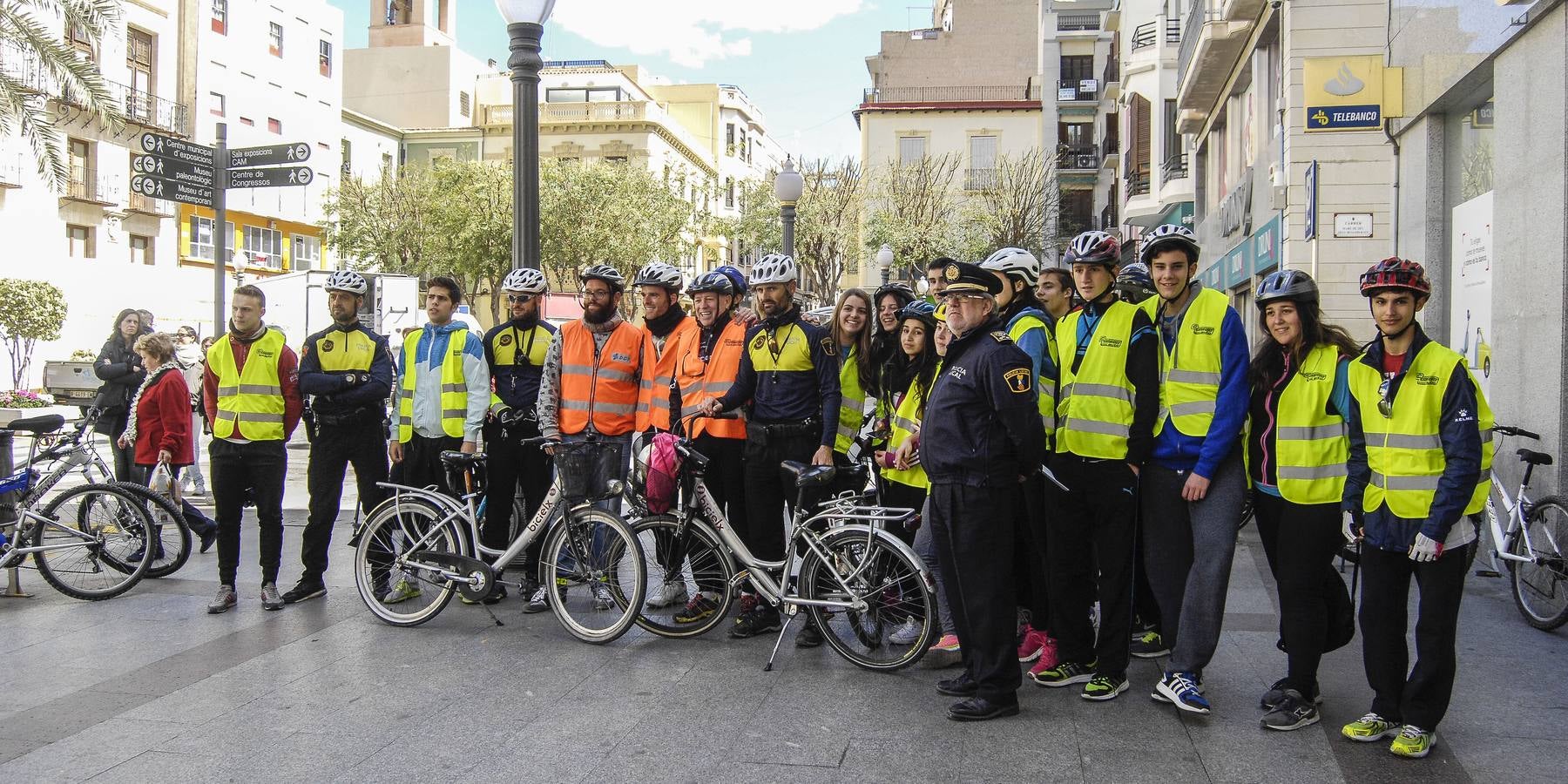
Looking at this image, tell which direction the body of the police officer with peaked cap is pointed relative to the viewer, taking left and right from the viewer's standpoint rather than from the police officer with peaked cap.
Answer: facing the viewer and to the left of the viewer

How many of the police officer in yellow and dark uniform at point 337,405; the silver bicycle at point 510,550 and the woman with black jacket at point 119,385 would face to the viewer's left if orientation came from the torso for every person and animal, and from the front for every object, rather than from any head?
0

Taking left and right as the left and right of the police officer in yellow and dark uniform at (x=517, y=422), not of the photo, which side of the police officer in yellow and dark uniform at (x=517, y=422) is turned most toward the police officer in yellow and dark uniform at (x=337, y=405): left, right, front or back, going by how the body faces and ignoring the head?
right

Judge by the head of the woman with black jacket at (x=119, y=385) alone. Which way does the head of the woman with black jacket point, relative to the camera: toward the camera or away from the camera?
toward the camera

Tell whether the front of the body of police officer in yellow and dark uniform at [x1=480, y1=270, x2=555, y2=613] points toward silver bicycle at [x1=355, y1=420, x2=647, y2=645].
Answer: yes

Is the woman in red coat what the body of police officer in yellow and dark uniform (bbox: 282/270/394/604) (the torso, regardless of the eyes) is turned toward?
no

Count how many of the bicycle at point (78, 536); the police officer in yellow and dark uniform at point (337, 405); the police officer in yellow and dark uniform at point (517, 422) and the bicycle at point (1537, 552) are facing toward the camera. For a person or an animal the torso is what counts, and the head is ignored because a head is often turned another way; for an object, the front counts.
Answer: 2

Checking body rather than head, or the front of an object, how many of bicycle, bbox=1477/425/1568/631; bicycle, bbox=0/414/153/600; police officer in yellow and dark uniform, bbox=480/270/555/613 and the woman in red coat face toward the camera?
1

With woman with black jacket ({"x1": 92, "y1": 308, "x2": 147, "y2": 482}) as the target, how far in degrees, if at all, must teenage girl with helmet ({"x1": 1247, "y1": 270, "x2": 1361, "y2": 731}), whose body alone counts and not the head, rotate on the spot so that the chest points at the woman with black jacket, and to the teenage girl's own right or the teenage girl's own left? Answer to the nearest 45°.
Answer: approximately 45° to the teenage girl's own right

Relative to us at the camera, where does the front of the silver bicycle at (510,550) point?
facing the viewer and to the right of the viewer

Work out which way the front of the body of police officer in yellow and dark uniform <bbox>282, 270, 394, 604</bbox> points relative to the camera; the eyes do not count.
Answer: toward the camera

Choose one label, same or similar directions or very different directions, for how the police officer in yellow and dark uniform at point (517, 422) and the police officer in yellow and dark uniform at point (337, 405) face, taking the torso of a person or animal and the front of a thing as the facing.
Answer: same or similar directions

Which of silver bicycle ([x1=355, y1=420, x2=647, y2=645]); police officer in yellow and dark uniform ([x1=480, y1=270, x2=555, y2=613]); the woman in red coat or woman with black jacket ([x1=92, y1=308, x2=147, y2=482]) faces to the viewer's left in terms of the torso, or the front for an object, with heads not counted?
the woman in red coat

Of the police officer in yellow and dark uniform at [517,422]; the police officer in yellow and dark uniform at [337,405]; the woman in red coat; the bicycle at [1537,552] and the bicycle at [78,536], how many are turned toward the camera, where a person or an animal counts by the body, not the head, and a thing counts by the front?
2

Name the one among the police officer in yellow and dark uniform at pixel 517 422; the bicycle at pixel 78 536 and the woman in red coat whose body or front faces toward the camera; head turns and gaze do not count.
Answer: the police officer in yellow and dark uniform

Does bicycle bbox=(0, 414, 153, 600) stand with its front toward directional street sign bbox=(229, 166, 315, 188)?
no

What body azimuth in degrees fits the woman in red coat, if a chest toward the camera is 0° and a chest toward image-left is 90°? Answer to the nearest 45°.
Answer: approximately 90°

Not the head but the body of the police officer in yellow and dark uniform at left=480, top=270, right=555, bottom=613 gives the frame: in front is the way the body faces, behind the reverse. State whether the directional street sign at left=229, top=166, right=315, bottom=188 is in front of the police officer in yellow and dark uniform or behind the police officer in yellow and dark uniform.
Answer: behind

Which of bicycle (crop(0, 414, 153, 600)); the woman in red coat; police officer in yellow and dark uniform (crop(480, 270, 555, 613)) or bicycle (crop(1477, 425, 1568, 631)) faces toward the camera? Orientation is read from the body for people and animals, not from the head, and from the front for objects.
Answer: the police officer in yellow and dark uniform
